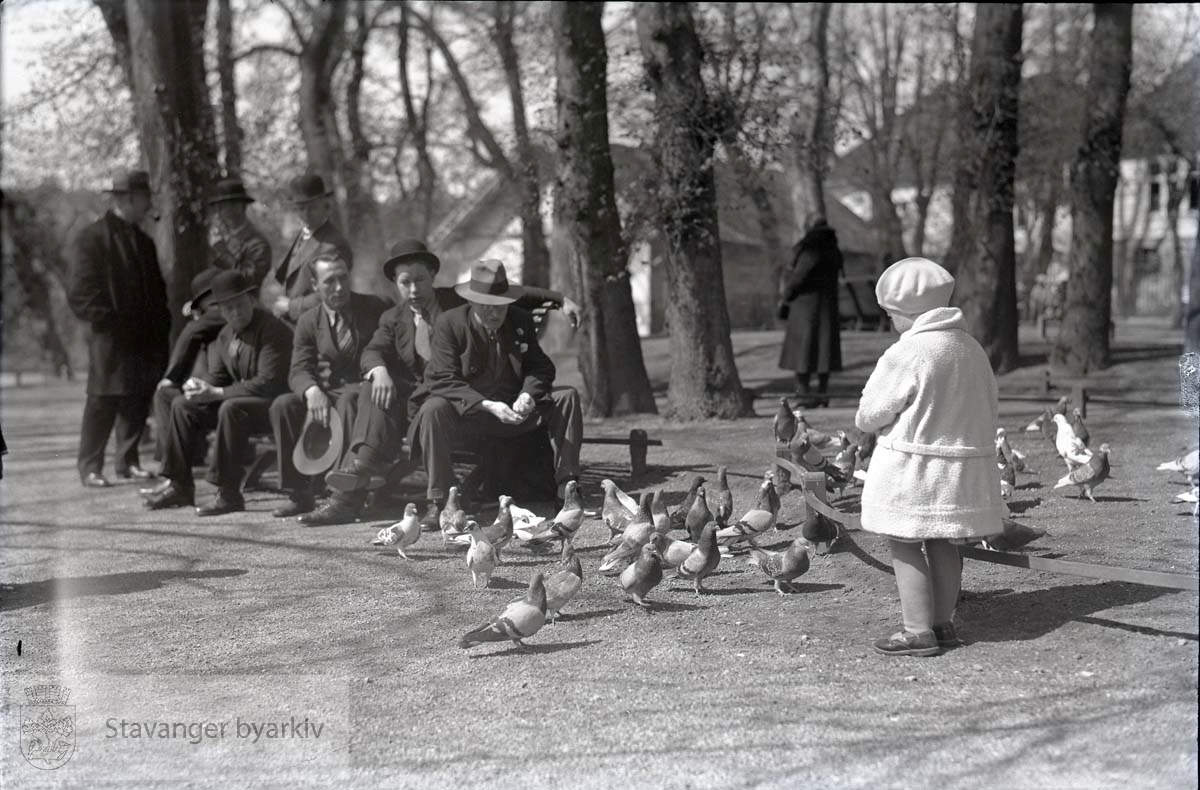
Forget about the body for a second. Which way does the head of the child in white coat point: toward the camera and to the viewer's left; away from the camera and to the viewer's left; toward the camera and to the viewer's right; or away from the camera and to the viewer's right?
away from the camera and to the viewer's left

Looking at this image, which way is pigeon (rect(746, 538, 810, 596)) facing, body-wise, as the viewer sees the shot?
to the viewer's right

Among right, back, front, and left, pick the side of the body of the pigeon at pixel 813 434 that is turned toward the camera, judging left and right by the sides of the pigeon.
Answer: left

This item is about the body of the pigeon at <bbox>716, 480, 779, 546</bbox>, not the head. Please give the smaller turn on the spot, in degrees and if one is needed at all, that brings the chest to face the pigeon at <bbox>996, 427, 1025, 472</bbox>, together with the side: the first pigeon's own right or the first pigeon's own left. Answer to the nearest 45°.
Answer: approximately 45° to the first pigeon's own left

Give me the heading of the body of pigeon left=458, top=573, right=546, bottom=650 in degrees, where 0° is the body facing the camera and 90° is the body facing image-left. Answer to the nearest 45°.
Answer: approximately 270°

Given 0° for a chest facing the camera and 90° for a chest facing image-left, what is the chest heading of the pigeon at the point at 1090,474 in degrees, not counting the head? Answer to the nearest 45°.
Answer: approximately 270°

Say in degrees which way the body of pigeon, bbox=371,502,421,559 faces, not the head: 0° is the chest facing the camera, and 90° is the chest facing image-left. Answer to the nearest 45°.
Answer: approximately 270°

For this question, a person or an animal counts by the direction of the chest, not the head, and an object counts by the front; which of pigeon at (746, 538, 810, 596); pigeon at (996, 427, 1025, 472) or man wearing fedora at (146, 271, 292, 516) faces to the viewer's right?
pigeon at (746, 538, 810, 596)
